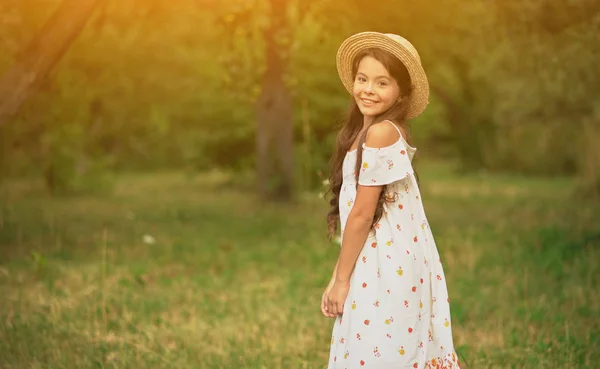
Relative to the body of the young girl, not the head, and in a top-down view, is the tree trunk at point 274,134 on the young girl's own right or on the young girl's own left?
on the young girl's own right

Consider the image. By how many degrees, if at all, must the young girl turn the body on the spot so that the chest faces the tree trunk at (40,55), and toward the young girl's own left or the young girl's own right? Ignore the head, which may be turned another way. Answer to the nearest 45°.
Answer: approximately 45° to the young girl's own right

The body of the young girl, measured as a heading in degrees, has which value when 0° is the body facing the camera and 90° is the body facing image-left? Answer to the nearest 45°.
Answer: approximately 90°
